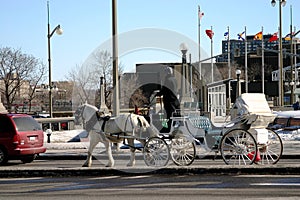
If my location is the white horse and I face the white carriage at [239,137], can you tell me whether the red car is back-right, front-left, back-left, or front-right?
back-left

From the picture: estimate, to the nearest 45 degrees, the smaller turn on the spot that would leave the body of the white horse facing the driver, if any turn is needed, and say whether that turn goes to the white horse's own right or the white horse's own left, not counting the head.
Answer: approximately 135° to the white horse's own right

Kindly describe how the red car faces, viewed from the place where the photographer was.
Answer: facing away from the viewer and to the left of the viewer

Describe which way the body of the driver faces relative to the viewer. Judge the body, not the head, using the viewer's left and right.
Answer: facing to the left of the viewer

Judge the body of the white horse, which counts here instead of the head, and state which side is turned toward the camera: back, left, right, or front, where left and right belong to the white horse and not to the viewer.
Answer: left

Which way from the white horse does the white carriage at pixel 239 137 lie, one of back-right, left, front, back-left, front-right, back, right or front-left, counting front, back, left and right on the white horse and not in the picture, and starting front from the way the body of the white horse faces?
back

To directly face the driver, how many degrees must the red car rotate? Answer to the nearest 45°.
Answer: approximately 180°

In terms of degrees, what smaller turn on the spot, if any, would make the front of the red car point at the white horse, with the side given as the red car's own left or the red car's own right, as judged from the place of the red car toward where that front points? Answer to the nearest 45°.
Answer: approximately 180°

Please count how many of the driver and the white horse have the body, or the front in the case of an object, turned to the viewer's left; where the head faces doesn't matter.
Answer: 2

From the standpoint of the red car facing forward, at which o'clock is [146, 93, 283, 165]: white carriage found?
The white carriage is roughly at 6 o'clock from the red car.
